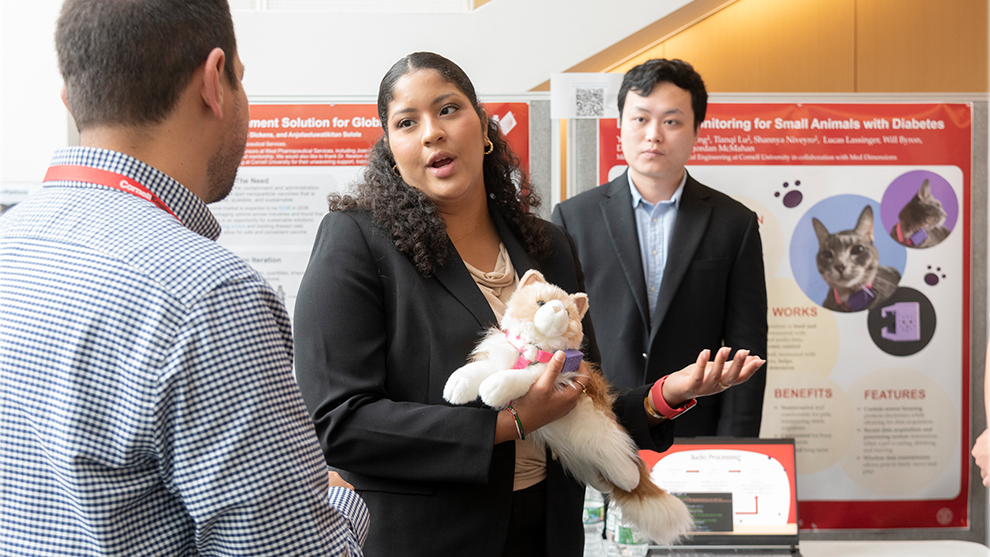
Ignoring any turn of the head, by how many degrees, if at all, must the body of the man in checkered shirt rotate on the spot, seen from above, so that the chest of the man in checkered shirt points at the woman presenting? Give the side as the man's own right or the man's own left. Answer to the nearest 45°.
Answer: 0° — they already face them

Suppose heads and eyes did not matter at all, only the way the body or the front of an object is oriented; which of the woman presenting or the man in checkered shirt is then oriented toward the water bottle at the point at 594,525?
the man in checkered shirt

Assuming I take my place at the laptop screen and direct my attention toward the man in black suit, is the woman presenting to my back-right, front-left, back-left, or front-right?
back-left

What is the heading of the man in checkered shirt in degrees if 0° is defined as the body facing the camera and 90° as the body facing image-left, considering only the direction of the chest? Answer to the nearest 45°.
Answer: approximately 225°

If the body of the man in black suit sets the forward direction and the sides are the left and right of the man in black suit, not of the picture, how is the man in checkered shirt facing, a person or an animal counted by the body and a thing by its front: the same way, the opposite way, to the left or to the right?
the opposite way

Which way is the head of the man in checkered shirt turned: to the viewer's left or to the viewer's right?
to the viewer's right

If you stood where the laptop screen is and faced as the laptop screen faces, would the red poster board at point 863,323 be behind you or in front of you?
behind
